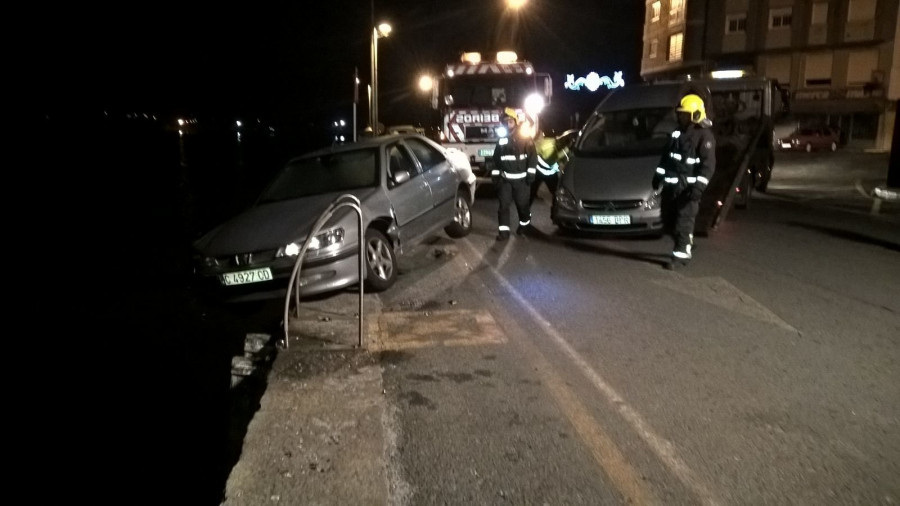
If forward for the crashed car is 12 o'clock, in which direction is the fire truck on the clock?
The fire truck is roughly at 5 o'clock from the crashed car.

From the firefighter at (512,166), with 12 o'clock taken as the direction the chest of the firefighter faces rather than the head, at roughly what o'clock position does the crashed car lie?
The crashed car is roughly at 1 o'clock from the firefighter.

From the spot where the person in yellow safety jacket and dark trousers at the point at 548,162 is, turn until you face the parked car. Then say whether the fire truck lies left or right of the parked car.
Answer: left

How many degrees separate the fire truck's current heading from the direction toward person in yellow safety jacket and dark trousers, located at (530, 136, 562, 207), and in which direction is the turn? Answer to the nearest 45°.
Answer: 0° — it already faces them

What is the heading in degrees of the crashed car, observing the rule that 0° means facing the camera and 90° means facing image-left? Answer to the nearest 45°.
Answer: approximately 45°

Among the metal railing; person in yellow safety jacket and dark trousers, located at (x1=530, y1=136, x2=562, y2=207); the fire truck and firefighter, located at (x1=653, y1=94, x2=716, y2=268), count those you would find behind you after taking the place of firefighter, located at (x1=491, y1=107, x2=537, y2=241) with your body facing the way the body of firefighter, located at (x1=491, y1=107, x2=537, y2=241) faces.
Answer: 2

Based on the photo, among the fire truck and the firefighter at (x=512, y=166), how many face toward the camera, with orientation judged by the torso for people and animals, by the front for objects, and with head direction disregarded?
2

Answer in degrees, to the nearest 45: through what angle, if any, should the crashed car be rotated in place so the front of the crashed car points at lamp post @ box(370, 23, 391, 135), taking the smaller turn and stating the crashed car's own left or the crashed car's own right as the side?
approximately 135° to the crashed car's own right

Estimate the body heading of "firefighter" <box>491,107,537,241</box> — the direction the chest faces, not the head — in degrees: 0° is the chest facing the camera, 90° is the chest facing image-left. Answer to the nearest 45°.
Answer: approximately 0°

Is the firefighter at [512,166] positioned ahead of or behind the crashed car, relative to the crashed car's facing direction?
behind

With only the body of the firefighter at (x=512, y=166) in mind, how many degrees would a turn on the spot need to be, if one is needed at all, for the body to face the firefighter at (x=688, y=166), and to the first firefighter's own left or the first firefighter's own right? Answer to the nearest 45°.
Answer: approximately 45° to the first firefighter's own left

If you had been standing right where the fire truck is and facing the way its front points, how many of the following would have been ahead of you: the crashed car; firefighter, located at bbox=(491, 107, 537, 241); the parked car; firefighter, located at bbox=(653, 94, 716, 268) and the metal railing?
4
